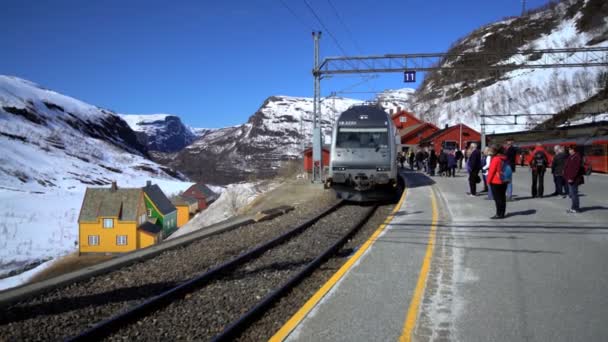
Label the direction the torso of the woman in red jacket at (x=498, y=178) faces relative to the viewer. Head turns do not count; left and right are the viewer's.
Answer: facing to the left of the viewer

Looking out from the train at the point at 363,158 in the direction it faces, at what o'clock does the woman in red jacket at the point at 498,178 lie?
The woman in red jacket is roughly at 11 o'clock from the train.

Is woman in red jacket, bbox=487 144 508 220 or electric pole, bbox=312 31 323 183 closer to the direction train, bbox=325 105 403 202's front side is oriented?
the woman in red jacket

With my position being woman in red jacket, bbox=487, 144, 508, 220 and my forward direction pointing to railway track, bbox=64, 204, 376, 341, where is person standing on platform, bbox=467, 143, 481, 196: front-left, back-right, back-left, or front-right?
back-right

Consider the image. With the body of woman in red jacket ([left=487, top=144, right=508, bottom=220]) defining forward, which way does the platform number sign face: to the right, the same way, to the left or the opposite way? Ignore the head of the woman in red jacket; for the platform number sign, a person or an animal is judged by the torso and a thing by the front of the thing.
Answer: to the left

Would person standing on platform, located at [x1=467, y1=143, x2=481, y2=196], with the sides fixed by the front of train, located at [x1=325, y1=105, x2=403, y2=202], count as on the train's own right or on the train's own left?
on the train's own left

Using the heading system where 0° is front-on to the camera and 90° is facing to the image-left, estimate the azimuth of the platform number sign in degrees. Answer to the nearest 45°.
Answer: approximately 0°

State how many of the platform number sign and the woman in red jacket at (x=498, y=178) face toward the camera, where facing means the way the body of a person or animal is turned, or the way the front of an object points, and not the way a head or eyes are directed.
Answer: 1
